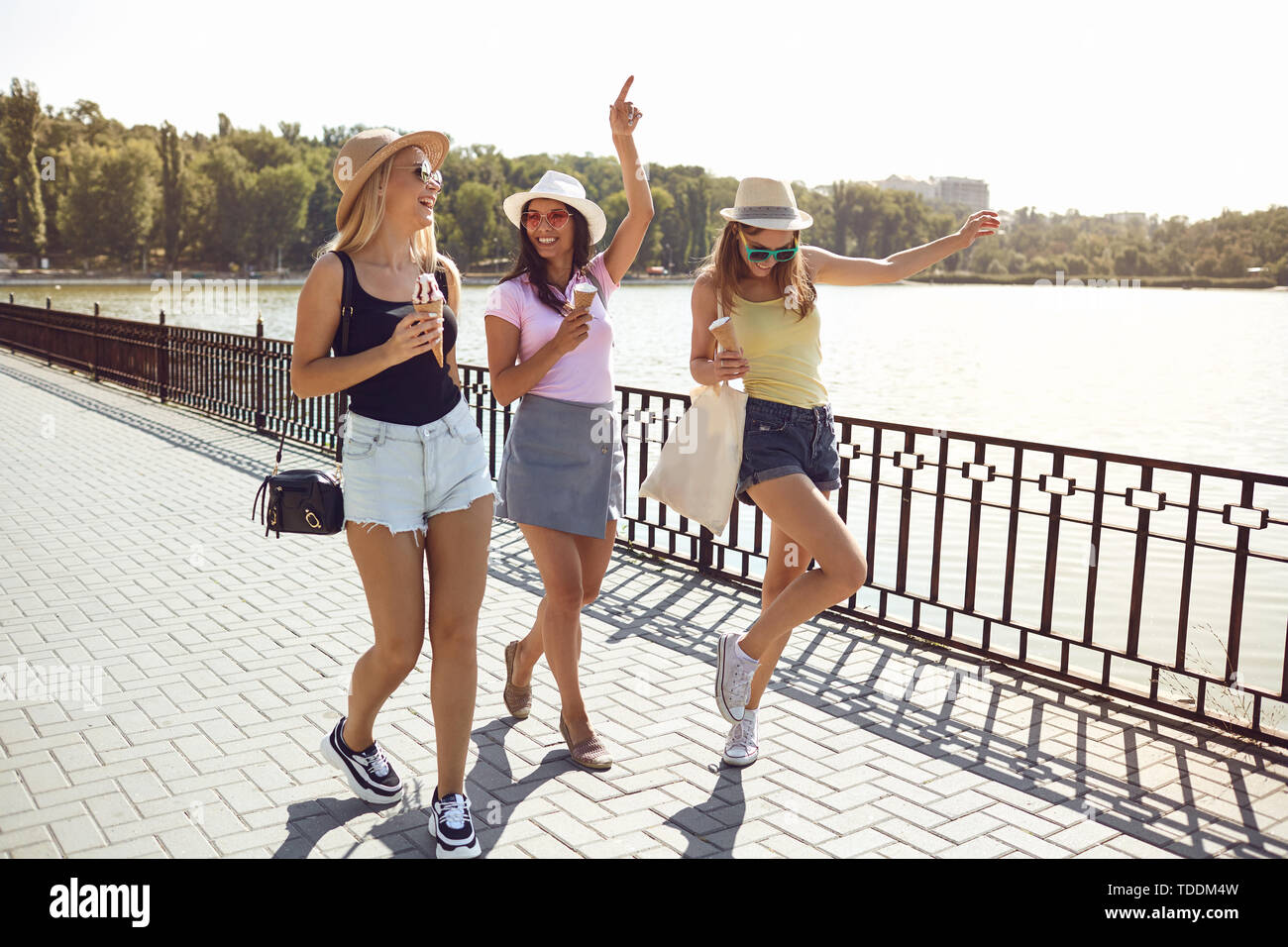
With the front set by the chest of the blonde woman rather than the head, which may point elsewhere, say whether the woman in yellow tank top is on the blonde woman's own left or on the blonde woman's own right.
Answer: on the blonde woman's own left

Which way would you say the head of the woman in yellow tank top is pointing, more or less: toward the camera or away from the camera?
toward the camera
